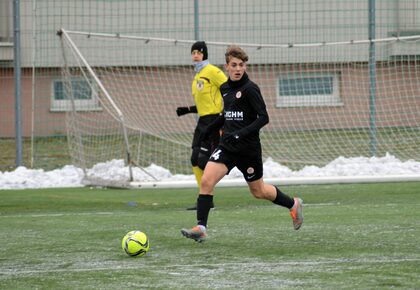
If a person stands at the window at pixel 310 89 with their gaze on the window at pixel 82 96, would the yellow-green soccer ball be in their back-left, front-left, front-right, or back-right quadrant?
front-left

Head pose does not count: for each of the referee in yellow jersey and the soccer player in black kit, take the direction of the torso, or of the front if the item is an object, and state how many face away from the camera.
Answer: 0

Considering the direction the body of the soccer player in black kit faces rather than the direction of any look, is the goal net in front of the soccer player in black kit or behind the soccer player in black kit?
behind

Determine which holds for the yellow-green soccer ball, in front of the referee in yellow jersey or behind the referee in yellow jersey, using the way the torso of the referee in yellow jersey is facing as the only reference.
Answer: in front

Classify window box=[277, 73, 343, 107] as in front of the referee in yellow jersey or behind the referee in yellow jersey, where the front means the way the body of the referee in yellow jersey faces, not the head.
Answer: behind

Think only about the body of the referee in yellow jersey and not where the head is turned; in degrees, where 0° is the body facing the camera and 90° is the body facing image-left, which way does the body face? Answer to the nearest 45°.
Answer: approximately 45°

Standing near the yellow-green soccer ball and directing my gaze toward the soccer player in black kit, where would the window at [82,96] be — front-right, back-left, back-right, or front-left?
front-left

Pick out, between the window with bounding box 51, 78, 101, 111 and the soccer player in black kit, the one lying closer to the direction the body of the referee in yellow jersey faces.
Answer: the soccer player in black kit

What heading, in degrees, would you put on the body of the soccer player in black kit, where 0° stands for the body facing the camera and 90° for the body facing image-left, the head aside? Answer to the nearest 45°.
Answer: approximately 45°

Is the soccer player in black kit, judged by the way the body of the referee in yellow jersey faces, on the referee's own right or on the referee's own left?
on the referee's own left

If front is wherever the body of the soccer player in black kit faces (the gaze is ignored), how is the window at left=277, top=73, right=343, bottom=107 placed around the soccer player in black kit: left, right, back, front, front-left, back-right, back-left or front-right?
back-right
